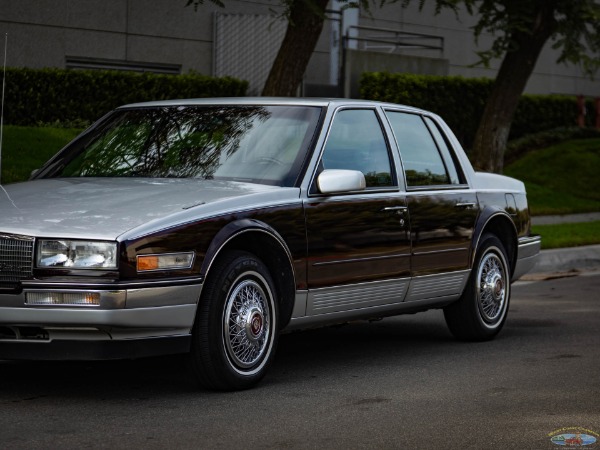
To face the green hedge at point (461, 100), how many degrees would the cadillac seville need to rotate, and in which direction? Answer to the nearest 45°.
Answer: approximately 135° to its right

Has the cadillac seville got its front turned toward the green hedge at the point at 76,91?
no

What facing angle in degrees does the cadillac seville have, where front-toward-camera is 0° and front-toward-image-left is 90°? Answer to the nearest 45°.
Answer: approximately 45°

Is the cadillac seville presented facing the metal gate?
no

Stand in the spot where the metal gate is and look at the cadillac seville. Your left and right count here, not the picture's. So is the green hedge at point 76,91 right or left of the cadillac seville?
right

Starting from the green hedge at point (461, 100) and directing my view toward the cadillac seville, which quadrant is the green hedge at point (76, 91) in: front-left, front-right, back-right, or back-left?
front-right

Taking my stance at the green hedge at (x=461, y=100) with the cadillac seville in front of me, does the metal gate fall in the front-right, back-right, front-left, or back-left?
front-right
